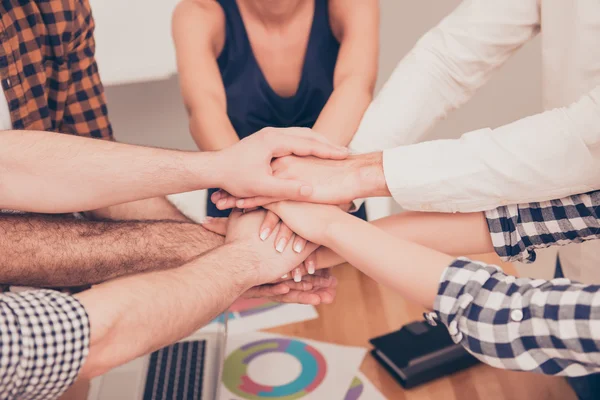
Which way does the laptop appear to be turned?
to the viewer's left
